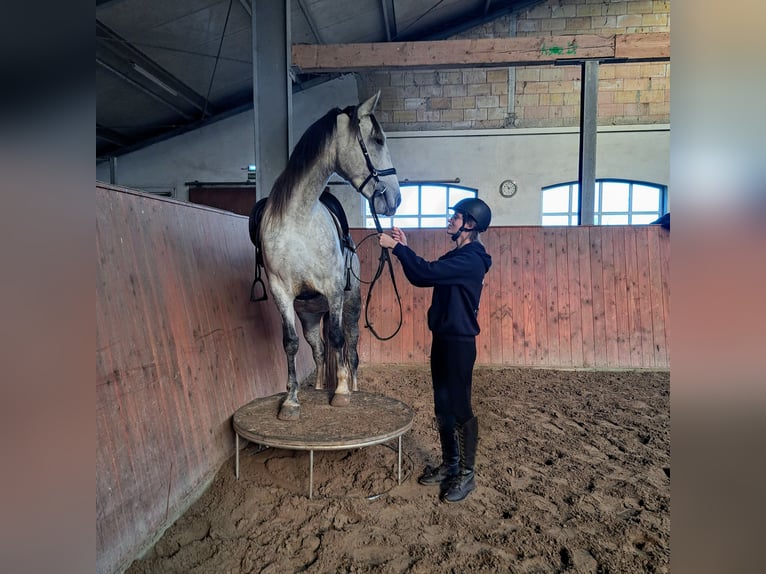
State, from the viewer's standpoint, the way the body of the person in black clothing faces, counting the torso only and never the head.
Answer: to the viewer's left

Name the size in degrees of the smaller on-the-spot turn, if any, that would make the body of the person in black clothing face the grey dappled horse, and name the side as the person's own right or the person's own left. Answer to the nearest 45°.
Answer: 0° — they already face it

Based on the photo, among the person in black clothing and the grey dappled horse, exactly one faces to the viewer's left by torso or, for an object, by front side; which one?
the person in black clothing

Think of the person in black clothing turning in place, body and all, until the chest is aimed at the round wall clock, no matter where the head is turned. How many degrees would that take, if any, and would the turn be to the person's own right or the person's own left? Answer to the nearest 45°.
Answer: approximately 90° to the person's own right

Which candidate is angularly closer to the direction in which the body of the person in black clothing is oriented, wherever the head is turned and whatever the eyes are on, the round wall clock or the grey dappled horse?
the grey dappled horse

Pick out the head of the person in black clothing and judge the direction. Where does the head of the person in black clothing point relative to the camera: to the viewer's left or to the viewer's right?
to the viewer's left

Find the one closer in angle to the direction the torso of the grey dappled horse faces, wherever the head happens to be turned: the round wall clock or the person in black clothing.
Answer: the person in black clothing

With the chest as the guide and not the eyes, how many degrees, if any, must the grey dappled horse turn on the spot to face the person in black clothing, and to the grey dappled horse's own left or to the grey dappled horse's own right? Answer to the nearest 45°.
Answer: approximately 90° to the grey dappled horse's own left

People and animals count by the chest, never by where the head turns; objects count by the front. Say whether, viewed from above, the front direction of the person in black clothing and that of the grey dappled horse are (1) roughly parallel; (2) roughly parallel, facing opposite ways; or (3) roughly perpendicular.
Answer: roughly perpendicular

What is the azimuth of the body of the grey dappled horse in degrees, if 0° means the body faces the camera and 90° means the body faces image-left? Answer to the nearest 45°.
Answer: approximately 0°

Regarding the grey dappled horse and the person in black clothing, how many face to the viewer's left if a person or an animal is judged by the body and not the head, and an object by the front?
1

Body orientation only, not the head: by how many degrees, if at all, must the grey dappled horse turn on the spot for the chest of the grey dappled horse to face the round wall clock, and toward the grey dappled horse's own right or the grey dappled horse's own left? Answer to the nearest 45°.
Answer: approximately 135° to the grey dappled horse's own left
